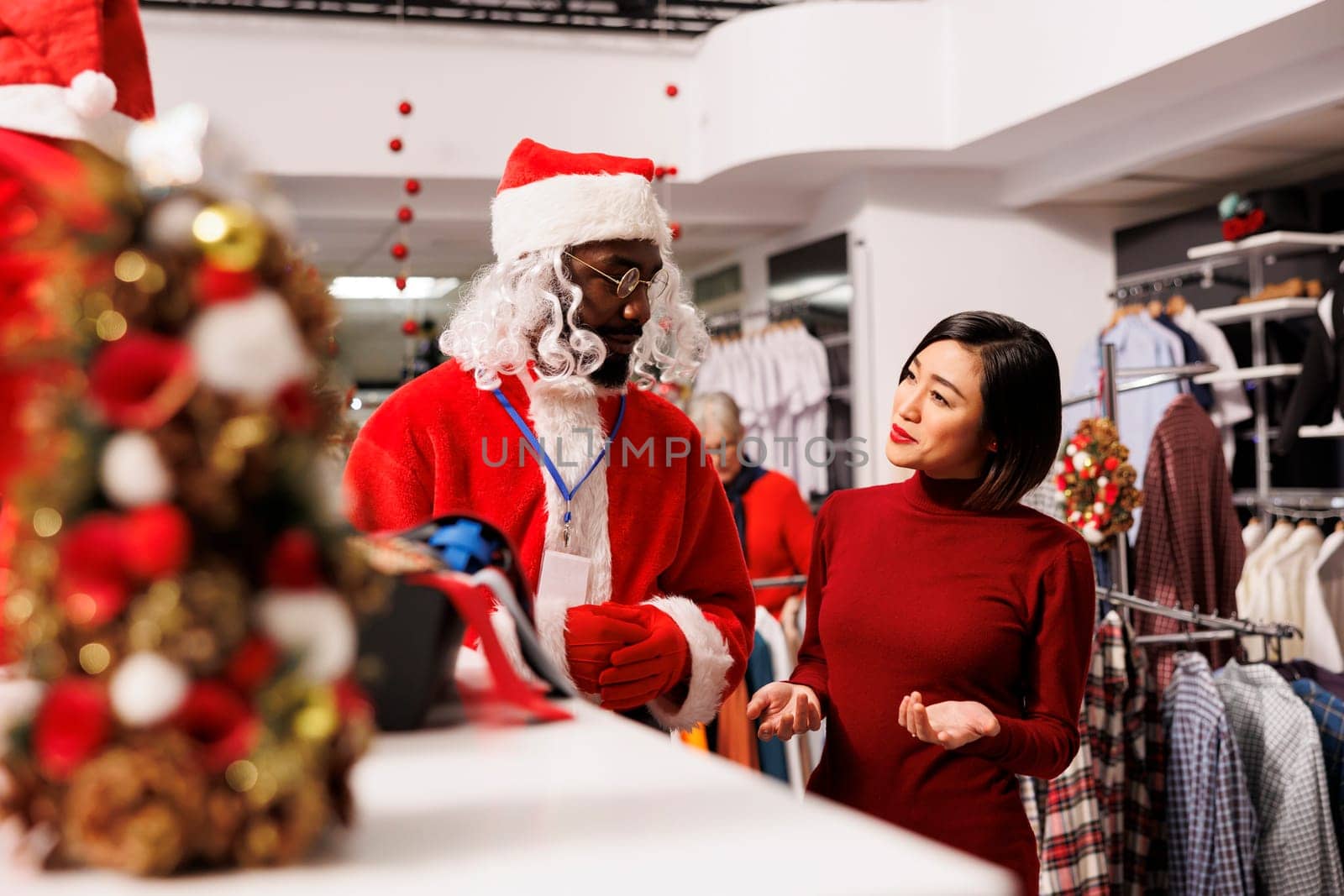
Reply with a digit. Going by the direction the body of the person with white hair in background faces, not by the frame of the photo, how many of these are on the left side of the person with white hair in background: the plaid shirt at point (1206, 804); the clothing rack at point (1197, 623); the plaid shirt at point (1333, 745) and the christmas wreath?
4

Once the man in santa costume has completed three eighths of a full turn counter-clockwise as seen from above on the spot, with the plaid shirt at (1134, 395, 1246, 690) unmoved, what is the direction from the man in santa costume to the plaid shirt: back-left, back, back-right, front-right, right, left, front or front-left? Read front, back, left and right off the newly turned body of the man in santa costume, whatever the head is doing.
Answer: front-right

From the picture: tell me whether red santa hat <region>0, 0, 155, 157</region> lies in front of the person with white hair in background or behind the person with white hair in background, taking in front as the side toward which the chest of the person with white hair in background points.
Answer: in front

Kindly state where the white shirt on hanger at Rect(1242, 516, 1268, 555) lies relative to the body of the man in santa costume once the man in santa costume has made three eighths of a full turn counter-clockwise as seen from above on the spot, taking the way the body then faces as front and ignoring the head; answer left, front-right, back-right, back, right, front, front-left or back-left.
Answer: front-right

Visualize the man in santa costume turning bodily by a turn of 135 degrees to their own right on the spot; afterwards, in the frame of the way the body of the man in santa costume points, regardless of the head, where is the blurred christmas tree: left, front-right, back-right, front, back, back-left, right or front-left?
left

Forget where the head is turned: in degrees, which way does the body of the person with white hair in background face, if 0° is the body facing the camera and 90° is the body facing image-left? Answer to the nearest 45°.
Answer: approximately 45°

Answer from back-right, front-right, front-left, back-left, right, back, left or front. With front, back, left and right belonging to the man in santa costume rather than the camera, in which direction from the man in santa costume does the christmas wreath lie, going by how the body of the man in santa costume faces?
left

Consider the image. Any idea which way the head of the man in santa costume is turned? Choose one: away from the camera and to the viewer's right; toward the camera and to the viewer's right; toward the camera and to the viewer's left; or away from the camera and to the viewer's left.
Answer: toward the camera and to the viewer's right

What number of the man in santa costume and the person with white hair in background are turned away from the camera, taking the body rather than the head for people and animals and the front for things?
0

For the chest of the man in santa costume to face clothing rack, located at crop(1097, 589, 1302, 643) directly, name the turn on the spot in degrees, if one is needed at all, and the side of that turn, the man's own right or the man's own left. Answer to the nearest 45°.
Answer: approximately 90° to the man's own left

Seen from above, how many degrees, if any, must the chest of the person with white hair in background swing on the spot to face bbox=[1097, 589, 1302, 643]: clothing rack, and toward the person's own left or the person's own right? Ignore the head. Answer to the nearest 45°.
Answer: approximately 90° to the person's own left

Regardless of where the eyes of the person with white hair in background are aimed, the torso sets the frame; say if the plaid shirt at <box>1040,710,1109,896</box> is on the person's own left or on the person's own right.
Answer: on the person's own left

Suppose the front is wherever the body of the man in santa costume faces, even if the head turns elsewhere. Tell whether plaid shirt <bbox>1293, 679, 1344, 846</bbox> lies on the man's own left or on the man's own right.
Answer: on the man's own left
